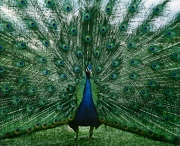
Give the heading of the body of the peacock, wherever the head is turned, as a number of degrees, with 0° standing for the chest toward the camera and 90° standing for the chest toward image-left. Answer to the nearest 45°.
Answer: approximately 0°
